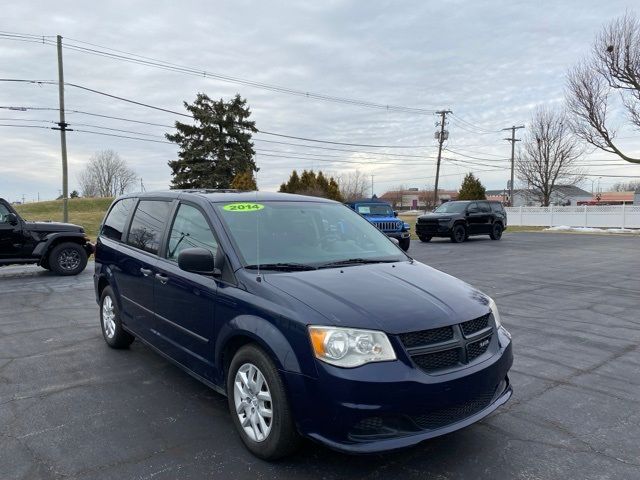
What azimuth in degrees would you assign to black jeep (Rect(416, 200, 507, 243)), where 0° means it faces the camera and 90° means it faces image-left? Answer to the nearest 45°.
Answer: approximately 45°

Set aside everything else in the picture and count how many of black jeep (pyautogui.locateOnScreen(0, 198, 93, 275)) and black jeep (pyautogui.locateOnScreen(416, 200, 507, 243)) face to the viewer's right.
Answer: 1

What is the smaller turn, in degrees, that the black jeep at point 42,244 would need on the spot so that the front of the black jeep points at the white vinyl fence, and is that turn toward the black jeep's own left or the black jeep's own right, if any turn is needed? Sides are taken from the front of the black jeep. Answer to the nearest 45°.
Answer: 0° — it already faces it

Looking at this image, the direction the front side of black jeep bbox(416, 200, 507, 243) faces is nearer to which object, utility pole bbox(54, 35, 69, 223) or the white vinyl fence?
the utility pole

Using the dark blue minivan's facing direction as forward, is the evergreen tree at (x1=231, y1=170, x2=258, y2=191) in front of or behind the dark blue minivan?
behind

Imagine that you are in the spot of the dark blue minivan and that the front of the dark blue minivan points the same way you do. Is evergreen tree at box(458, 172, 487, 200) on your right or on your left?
on your left

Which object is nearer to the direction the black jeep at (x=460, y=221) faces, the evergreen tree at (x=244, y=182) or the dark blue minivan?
the dark blue minivan

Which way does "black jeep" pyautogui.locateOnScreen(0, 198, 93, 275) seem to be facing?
to the viewer's right

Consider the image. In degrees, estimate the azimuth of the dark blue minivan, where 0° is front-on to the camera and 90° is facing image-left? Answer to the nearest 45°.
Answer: approximately 315°

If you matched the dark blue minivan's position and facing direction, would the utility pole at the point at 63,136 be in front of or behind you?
behind

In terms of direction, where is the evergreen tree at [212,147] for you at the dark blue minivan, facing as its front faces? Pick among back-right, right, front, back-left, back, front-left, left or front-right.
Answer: back-left

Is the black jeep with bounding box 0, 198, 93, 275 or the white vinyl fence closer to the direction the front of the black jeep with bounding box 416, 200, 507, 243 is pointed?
the black jeep
